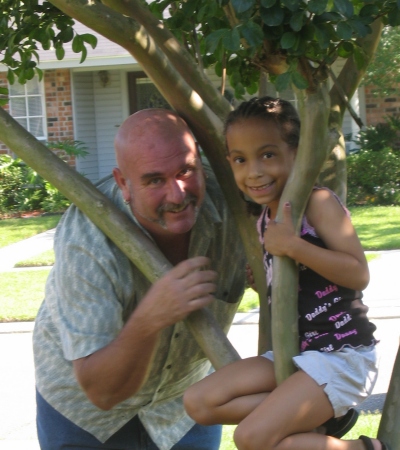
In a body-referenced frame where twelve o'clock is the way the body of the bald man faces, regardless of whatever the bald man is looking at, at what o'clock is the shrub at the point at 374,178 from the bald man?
The shrub is roughly at 8 o'clock from the bald man.

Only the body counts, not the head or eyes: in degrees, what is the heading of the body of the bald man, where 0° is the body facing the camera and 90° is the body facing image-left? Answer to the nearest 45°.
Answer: approximately 315°

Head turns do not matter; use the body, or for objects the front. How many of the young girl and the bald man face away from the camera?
0

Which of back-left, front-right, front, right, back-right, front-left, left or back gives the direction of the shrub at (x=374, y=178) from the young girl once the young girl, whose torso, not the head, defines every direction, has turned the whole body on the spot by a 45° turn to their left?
back

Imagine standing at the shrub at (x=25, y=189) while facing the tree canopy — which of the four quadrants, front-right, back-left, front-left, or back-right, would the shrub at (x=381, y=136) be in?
front-left

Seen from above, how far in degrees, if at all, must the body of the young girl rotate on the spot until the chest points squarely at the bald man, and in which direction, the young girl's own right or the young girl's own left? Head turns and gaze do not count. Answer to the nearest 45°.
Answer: approximately 90° to the young girl's own right

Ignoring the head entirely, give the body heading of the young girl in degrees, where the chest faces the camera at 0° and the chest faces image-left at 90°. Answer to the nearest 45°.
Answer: approximately 45°

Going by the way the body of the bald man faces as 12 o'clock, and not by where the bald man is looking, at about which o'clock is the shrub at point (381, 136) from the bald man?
The shrub is roughly at 8 o'clock from the bald man.
